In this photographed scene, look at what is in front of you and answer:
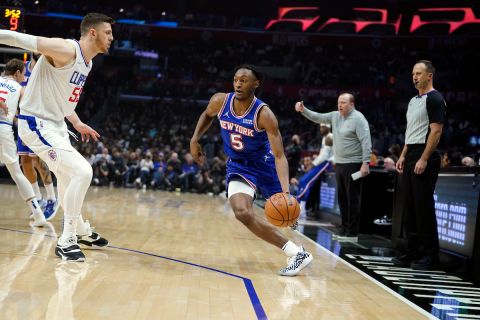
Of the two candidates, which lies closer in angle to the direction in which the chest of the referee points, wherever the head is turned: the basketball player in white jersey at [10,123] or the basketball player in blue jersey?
the basketball player in blue jersey

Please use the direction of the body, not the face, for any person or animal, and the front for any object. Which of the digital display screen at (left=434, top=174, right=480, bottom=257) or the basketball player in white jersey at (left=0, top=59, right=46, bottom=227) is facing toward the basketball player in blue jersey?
the digital display screen

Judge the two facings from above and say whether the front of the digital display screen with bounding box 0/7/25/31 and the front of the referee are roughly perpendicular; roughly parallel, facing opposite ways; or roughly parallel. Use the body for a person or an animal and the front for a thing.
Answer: roughly perpendicular

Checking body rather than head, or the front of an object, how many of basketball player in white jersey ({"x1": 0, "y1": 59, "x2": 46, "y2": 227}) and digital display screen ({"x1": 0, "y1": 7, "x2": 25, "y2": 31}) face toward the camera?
1

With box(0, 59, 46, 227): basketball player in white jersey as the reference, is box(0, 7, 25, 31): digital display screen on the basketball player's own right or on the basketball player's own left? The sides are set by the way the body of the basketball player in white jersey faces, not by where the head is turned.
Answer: on the basketball player's own left

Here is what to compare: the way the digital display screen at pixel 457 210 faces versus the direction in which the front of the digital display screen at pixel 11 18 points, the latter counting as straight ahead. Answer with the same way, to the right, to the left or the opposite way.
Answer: to the right

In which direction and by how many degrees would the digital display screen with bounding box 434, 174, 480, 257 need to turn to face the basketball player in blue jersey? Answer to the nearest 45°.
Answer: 0° — it already faces them

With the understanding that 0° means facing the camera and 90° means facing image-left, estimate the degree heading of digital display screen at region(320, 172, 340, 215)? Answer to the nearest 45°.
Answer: approximately 45°
